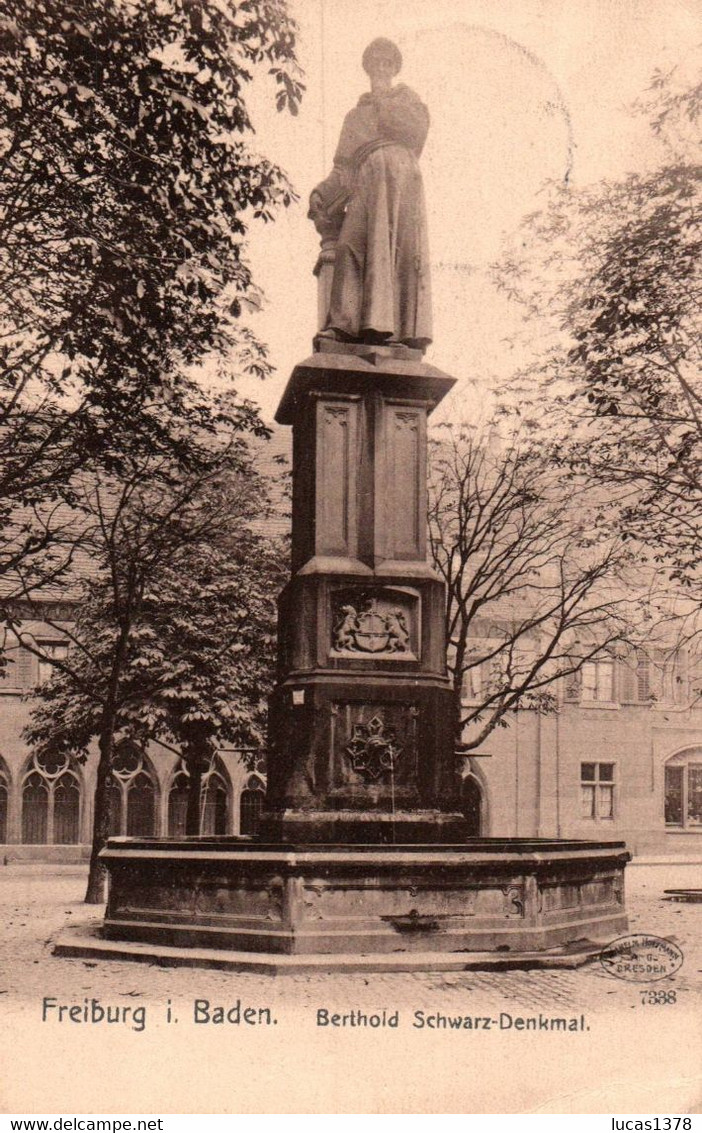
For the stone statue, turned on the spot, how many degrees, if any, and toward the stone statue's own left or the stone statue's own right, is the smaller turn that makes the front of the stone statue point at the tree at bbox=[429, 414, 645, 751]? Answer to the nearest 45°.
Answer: approximately 180°

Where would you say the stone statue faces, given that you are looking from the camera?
facing the viewer
